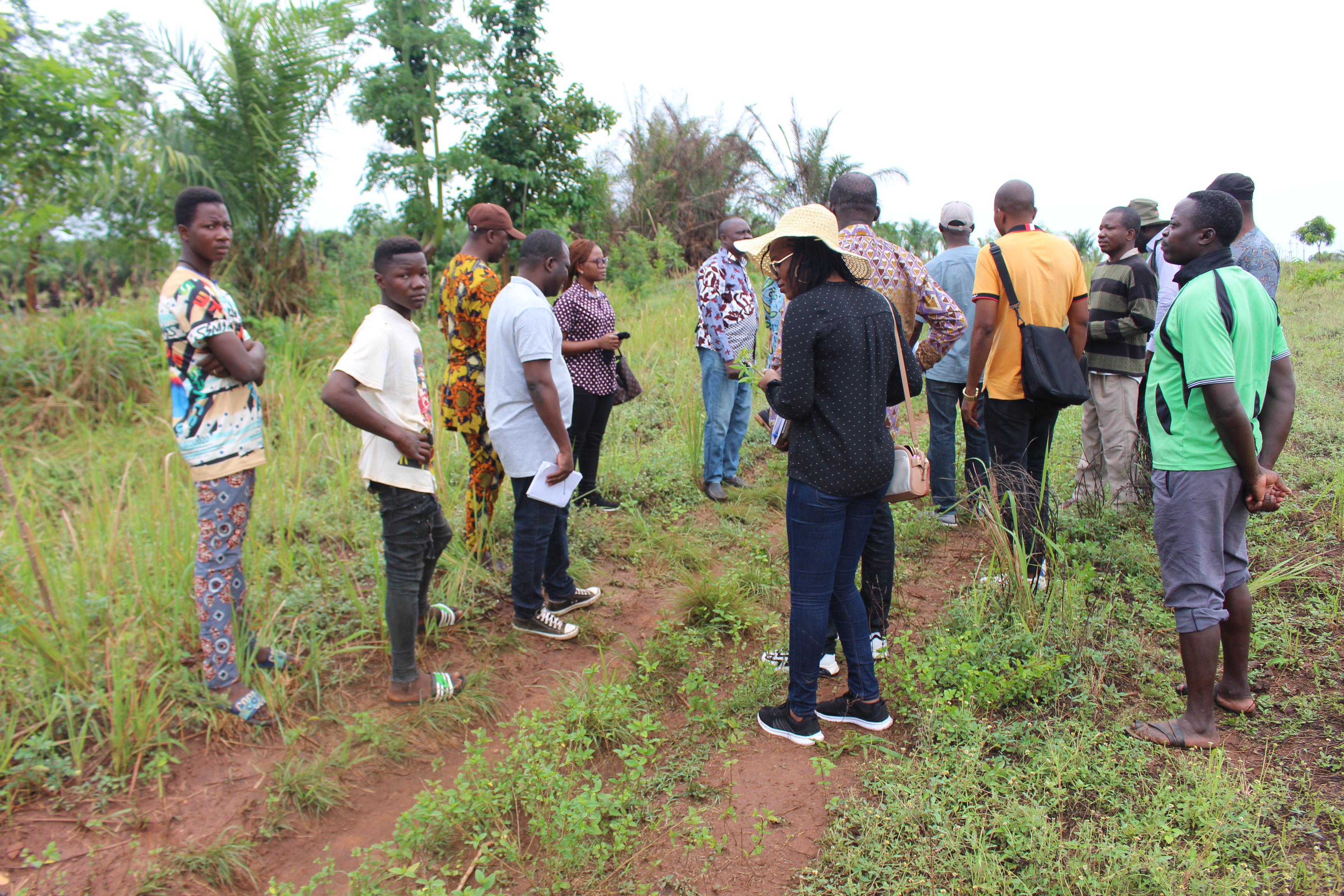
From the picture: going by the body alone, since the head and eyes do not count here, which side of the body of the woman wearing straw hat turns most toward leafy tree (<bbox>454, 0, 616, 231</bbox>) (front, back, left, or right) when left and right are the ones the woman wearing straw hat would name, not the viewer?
front

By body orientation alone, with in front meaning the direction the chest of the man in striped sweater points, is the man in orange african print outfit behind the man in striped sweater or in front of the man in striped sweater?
in front

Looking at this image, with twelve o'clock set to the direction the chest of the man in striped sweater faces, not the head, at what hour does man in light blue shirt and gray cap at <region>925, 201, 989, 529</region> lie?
The man in light blue shirt and gray cap is roughly at 1 o'clock from the man in striped sweater.

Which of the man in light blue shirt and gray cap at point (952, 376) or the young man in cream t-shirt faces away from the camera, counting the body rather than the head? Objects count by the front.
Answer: the man in light blue shirt and gray cap

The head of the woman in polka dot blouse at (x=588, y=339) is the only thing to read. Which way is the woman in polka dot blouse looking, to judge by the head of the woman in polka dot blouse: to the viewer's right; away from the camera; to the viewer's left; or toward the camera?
to the viewer's right

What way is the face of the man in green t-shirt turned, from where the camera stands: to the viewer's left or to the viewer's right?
to the viewer's left

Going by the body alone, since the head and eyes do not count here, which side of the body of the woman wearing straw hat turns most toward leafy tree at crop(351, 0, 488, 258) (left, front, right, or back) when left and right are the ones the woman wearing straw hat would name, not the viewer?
front

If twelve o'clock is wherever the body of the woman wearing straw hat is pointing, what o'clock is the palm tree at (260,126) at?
The palm tree is roughly at 12 o'clock from the woman wearing straw hat.

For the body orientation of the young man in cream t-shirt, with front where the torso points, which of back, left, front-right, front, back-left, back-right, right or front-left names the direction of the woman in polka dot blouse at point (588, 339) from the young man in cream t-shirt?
front-left

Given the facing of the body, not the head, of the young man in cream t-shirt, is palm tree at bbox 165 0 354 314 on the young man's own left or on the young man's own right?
on the young man's own left

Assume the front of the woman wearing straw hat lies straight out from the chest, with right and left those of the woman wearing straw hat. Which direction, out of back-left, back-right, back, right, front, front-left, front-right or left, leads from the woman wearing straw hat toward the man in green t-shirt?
back-right

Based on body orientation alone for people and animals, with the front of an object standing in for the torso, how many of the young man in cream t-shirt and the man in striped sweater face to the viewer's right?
1

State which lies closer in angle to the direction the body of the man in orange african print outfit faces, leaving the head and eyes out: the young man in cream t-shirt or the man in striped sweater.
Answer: the man in striped sweater

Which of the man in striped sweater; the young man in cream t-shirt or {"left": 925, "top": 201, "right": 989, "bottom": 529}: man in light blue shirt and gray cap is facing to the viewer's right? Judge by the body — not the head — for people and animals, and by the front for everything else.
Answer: the young man in cream t-shirt

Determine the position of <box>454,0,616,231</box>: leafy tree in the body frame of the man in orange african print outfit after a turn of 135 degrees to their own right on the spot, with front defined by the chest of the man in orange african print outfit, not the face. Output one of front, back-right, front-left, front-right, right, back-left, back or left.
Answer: back

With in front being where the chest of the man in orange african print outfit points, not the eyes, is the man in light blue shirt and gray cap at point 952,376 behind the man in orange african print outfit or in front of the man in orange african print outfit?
in front

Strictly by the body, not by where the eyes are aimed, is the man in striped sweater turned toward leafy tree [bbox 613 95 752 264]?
no

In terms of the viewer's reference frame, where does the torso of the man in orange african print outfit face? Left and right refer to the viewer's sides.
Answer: facing away from the viewer and to the right of the viewer

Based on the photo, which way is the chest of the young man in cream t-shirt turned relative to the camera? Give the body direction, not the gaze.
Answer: to the viewer's right

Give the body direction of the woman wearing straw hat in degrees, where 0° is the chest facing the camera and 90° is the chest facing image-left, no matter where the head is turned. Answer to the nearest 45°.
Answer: approximately 135°

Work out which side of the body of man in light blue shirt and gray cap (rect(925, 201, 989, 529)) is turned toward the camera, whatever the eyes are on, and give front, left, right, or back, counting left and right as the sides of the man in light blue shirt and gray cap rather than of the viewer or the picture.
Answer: back
